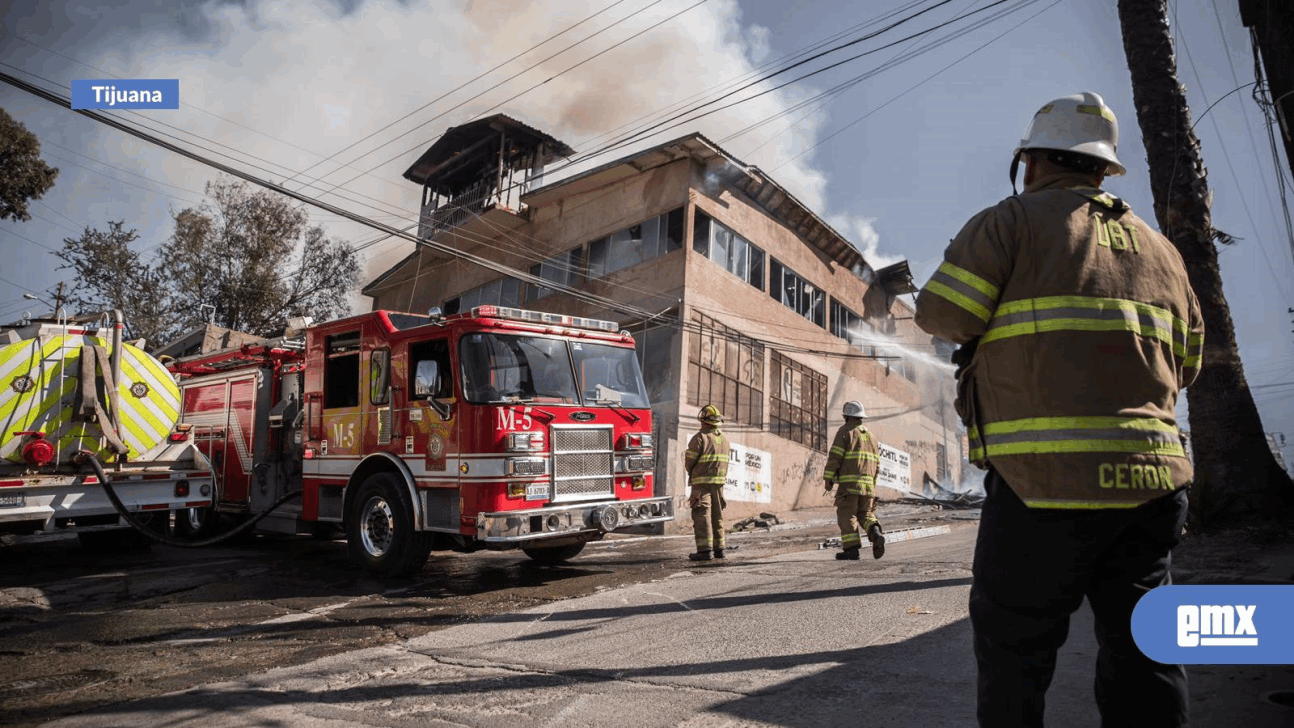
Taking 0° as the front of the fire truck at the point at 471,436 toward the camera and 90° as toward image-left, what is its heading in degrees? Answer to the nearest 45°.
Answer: approximately 315°

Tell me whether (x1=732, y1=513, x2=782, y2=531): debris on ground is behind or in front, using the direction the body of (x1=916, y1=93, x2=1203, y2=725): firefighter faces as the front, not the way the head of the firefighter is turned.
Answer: in front

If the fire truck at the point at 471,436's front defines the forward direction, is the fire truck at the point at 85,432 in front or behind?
behind

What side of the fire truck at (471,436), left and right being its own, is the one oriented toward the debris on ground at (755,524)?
left

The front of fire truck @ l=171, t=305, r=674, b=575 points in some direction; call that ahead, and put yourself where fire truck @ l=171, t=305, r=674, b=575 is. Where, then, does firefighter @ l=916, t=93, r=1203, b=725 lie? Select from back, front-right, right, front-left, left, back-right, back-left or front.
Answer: front-right

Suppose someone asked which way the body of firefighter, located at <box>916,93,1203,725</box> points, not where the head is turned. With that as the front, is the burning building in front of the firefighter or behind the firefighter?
in front

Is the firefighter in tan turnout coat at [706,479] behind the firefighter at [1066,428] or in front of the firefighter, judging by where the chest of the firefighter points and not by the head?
in front

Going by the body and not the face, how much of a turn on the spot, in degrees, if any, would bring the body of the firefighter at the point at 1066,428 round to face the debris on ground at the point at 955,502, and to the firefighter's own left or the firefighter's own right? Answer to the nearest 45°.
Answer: approximately 45° to the firefighter's own right

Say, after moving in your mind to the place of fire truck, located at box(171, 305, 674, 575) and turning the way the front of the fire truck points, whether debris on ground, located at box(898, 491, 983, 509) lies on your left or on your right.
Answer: on your left
